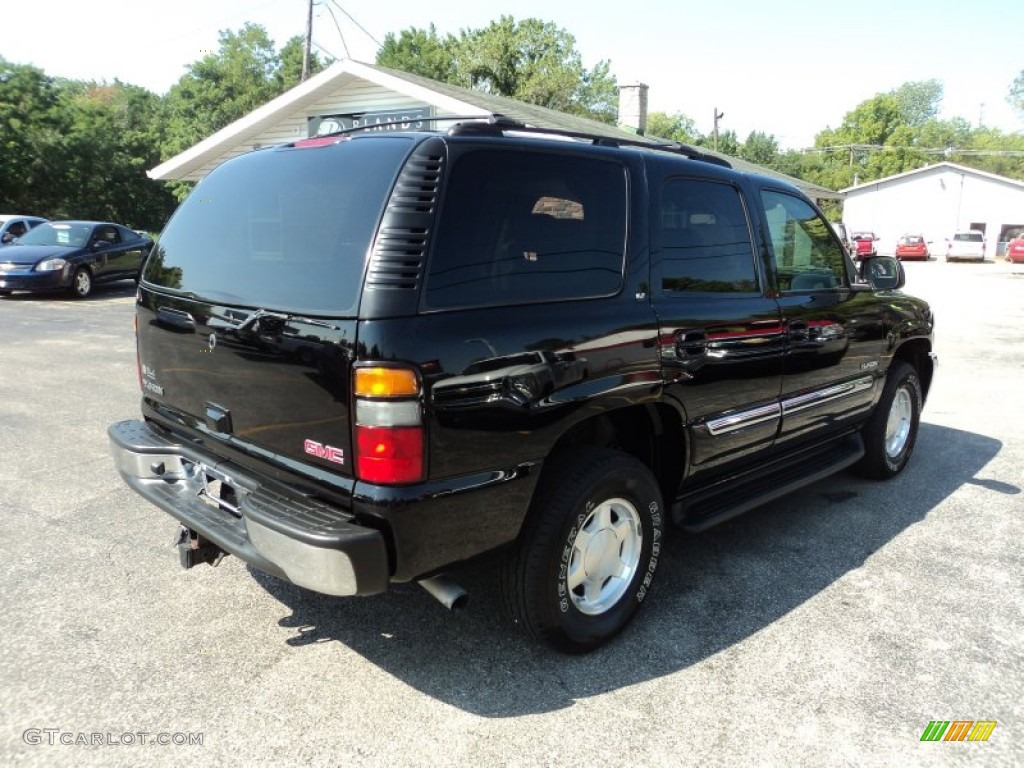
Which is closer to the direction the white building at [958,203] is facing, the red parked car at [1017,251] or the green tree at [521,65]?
the red parked car

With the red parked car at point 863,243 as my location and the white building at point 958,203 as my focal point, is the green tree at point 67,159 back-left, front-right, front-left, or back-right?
back-left

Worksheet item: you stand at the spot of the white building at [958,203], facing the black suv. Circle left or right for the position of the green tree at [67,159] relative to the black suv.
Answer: right

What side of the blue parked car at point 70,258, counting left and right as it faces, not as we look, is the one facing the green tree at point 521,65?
back

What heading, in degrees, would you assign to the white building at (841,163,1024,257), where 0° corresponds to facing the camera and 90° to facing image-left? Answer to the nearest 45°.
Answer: approximately 0°

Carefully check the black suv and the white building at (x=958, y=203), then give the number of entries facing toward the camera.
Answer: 1

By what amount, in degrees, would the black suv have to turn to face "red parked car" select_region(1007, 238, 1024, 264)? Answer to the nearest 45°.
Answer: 0° — it already faces it

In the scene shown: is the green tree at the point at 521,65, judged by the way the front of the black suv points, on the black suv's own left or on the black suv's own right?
on the black suv's own left

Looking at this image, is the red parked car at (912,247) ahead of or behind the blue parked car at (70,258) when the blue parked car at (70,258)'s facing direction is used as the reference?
behind

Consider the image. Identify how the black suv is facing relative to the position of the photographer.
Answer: facing away from the viewer and to the right of the viewer
